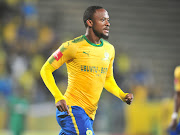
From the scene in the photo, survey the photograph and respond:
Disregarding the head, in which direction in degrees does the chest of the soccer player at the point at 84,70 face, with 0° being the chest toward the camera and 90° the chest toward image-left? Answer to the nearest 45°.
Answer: approximately 315°
